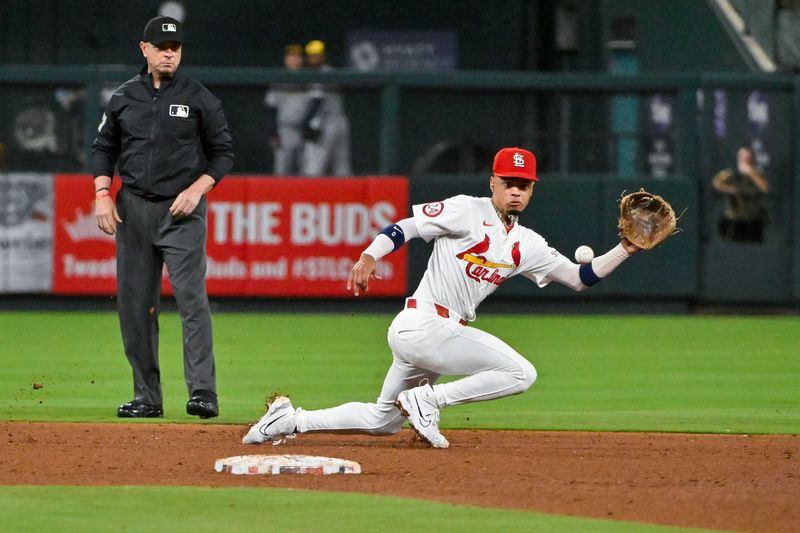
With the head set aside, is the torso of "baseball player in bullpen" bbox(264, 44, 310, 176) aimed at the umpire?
yes

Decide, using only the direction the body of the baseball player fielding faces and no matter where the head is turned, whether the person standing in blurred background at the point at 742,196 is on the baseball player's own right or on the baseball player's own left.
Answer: on the baseball player's own left

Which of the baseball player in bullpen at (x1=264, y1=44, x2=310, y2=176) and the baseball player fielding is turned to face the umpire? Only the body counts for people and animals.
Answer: the baseball player in bullpen

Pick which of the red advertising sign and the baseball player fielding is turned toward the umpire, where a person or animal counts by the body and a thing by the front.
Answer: the red advertising sign

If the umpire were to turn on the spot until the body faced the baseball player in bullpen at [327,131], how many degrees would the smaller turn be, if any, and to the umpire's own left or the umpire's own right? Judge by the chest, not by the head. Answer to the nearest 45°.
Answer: approximately 180°

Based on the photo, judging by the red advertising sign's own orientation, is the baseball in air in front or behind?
in front

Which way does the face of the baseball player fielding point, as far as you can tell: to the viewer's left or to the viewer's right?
to the viewer's right

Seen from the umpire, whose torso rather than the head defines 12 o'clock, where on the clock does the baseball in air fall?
The baseball in air is roughly at 10 o'clock from the umpire.

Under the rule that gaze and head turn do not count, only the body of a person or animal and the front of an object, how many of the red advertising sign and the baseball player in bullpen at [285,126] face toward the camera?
2

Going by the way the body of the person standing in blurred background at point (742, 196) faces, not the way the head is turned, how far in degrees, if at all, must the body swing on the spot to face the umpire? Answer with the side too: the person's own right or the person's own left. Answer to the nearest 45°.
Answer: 0° — they already face them

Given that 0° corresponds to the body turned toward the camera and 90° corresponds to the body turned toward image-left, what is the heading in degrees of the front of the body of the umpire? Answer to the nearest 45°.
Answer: approximately 0°

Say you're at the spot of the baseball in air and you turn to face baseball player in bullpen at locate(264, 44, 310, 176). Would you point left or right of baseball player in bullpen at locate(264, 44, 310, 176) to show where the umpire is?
left
